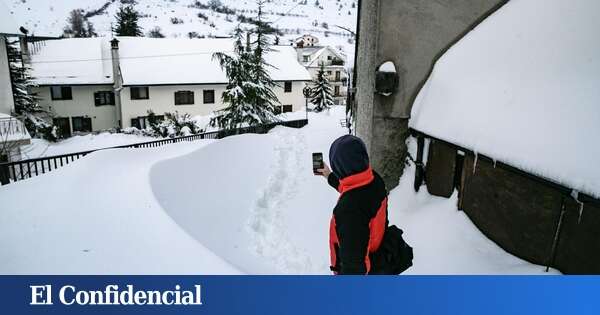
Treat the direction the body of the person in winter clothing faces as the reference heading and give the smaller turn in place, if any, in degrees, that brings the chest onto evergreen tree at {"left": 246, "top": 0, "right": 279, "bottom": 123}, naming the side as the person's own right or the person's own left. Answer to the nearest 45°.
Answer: approximately 45° to the person's own right

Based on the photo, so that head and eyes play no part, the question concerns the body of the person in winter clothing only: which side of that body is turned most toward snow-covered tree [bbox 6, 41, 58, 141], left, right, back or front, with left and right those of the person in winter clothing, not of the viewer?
front

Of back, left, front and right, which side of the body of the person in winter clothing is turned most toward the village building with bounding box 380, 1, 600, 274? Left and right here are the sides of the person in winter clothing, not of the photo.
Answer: right

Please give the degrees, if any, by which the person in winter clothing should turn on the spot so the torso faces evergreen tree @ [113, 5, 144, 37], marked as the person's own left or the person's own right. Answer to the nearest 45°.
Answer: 0° — they already face it

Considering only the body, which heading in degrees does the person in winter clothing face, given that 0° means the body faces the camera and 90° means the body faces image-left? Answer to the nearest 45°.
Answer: approximately 135°

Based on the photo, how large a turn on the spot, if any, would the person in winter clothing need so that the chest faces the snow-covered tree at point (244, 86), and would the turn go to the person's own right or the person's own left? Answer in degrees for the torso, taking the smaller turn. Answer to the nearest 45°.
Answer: approximately 45° to the person's own right

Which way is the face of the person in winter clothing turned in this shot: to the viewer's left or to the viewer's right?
to the viewer's left

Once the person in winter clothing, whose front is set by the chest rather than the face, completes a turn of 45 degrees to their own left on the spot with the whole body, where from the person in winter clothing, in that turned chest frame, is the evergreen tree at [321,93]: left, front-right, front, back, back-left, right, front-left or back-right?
right
